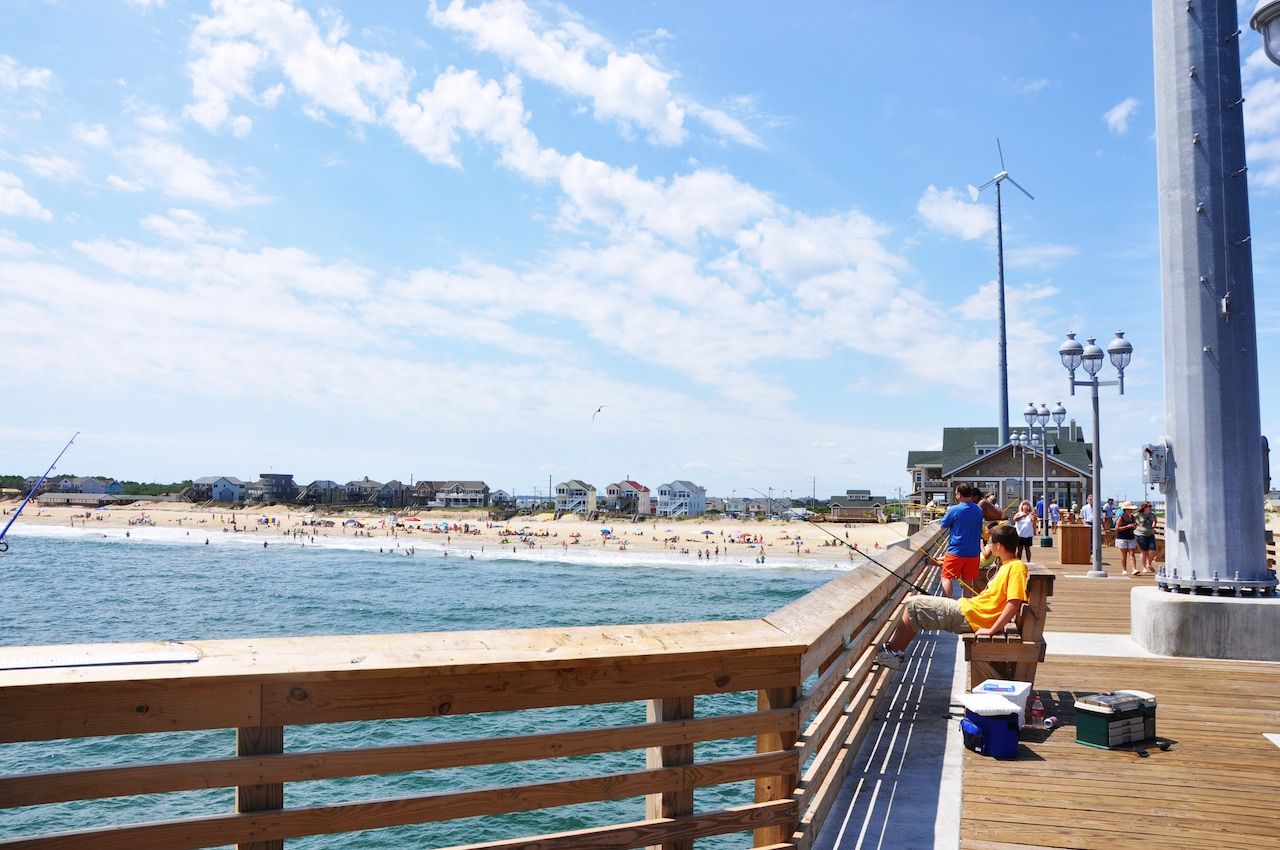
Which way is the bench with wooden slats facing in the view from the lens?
facing to the left of the viewer

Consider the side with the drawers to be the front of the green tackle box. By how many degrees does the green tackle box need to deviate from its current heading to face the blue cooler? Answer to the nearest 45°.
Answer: approximately 90° to its right

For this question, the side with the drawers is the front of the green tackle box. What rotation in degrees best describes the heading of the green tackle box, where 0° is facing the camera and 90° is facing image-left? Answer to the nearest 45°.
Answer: approximately 315°

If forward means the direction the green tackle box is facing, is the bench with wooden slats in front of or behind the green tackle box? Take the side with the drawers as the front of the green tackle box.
behind

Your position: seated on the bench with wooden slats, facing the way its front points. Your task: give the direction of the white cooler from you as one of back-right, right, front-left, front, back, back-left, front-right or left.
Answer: left

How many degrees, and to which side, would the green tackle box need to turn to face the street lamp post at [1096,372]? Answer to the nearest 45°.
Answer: approximately 135° to its left

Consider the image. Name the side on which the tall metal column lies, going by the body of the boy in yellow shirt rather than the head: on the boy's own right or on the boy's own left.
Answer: on the boy's own right

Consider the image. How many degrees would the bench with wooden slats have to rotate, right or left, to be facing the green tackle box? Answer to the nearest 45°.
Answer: approximately 135° to its left

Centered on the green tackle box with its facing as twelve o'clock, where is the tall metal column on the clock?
The tall metal column is roughly at 8 o'clock from the green tackle box.

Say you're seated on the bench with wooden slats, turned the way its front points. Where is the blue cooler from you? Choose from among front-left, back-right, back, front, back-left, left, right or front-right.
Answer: left

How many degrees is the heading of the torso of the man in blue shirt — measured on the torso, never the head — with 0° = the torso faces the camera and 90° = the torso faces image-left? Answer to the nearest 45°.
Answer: approximately 135°

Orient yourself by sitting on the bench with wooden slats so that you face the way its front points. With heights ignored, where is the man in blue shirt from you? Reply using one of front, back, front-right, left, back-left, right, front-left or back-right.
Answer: right

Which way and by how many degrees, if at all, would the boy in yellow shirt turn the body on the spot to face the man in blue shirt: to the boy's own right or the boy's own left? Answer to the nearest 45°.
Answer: approximately 90° to the boy's own right

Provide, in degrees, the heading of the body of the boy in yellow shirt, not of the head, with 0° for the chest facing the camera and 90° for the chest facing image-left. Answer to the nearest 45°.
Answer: approximately 90°

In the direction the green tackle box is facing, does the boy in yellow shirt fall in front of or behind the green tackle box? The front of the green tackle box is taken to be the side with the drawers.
behind

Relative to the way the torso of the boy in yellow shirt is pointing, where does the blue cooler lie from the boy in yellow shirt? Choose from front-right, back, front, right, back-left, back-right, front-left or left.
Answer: left
